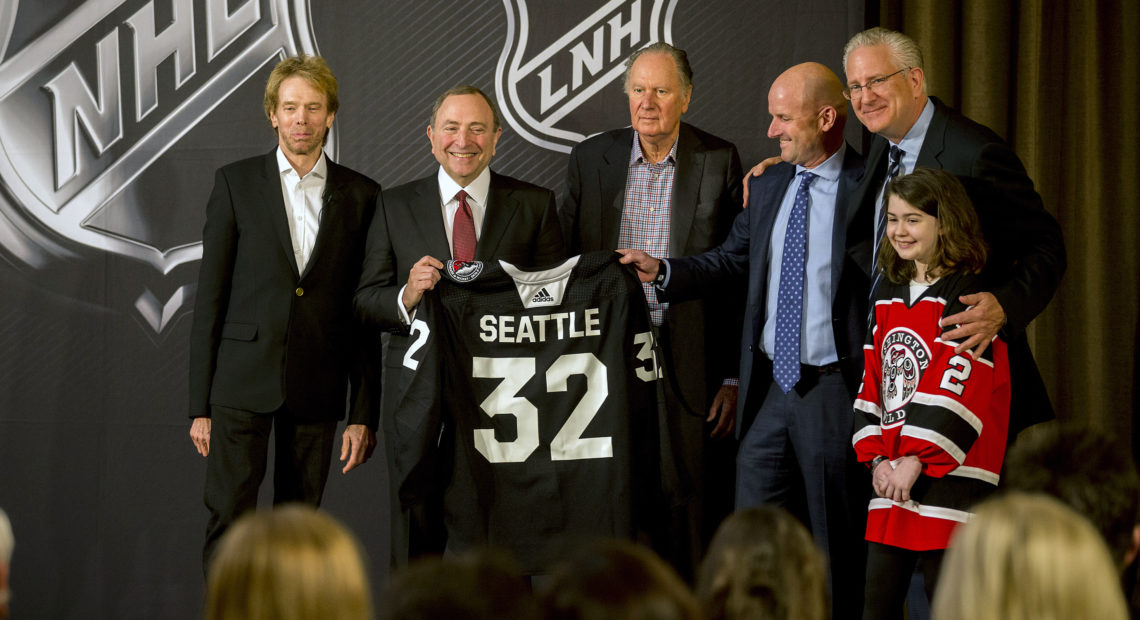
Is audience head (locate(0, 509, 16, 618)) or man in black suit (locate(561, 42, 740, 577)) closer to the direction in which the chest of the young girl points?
the audience head

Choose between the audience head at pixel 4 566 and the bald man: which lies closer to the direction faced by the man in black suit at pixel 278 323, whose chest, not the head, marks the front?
the audience head

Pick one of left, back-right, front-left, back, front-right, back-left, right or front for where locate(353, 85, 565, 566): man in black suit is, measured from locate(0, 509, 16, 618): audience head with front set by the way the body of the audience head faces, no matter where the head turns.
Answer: front-right

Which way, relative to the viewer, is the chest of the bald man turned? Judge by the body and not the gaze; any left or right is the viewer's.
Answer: facing the viewer and to the left of the viewer

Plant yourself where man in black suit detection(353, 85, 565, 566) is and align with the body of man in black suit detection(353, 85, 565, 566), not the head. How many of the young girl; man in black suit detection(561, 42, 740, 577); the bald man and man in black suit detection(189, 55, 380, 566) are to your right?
1

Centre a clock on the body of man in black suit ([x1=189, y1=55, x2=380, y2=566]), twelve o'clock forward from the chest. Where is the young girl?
The young girl is roughly at 10 o'clock from the man in black suit.

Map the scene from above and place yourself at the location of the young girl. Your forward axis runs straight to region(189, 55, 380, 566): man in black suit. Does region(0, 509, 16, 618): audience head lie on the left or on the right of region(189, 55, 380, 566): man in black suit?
left

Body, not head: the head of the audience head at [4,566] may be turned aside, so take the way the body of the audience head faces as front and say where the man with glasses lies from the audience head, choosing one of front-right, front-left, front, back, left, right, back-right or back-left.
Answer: right

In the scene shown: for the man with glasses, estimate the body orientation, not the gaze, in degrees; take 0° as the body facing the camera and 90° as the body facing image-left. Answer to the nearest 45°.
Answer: approximately 45°

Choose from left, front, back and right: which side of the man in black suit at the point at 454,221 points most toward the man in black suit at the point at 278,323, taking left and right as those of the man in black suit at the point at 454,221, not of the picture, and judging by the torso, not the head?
right

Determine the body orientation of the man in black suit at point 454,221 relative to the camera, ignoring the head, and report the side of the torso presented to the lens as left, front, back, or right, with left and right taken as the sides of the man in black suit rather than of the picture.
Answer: front

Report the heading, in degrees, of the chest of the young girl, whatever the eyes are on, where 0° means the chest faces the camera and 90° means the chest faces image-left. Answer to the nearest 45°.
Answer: approximately 45°

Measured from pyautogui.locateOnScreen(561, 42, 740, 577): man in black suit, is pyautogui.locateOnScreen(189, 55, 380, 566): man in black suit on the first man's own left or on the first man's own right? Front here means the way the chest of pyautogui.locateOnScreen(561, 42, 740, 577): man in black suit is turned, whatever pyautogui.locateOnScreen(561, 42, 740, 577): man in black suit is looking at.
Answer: on the first man's own right

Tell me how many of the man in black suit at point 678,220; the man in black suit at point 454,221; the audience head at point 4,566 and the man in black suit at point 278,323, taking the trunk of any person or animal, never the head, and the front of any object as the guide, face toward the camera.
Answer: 3

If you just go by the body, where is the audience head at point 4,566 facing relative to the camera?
away from the camera

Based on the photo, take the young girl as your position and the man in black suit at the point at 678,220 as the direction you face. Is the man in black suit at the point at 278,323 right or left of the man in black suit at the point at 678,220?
left
